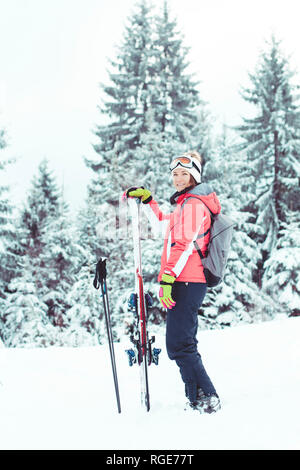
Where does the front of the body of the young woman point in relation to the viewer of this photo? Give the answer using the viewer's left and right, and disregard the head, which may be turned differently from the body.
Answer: facing to the left of the viewer
